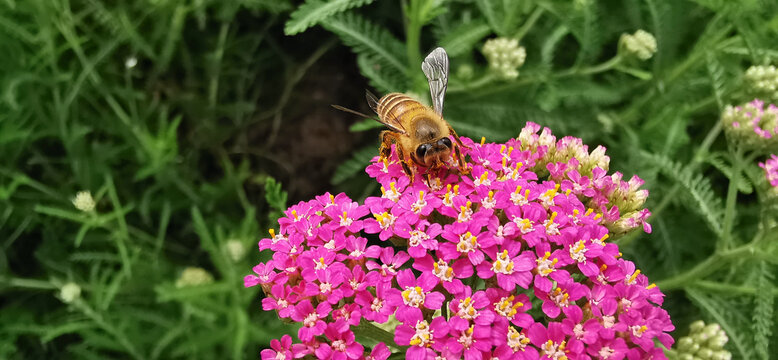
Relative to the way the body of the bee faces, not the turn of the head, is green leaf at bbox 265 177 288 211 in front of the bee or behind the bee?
behind

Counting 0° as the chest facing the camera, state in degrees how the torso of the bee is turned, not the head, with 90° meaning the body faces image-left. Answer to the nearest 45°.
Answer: approximately 315°

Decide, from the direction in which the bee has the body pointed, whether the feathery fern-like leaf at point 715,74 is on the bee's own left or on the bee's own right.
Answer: on the bee's own left

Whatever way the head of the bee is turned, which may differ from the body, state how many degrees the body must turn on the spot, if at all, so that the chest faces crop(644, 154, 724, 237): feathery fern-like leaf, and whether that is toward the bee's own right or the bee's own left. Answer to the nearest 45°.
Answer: approximately 90° to the bee's own left

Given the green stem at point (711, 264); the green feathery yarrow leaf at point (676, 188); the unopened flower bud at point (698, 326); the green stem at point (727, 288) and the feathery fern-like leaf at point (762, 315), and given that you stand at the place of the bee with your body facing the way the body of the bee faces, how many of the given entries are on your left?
5

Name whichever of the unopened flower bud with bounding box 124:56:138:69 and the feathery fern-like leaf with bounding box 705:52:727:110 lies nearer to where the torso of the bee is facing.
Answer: the feathery fern-like leaf

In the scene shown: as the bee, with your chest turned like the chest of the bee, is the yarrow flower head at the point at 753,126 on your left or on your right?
on your left

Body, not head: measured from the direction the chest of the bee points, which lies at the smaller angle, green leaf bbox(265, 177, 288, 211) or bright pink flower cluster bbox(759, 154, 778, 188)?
the bright pink flower cluster

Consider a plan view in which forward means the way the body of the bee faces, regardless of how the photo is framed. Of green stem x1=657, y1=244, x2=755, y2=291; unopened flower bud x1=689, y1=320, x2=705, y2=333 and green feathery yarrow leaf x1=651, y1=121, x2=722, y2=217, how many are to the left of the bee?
3
